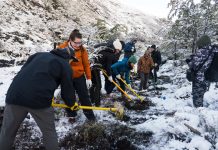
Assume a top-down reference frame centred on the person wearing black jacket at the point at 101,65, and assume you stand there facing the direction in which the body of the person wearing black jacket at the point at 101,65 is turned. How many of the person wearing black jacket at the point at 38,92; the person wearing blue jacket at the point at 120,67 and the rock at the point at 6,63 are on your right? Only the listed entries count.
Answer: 1

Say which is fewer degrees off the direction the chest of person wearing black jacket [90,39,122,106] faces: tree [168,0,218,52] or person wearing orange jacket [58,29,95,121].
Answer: the tree

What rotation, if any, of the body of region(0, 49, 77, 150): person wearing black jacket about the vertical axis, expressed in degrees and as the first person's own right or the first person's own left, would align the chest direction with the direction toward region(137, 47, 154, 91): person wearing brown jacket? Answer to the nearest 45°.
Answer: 0° — they already face them

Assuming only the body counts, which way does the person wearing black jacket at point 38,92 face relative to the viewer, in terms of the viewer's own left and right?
facing away from the viewer and to the right of the viewer

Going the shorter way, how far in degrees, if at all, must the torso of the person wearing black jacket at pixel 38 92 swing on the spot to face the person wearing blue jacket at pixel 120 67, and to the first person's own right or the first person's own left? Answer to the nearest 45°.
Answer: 0° — they already face them

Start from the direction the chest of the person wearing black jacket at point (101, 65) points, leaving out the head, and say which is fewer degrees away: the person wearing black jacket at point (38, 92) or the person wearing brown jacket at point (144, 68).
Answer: the person wearing brown jacket

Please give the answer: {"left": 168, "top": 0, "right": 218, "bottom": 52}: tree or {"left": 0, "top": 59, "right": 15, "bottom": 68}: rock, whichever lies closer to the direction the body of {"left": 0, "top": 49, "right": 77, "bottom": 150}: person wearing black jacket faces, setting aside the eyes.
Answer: the tree

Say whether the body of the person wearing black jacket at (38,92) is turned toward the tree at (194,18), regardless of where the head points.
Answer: yes
